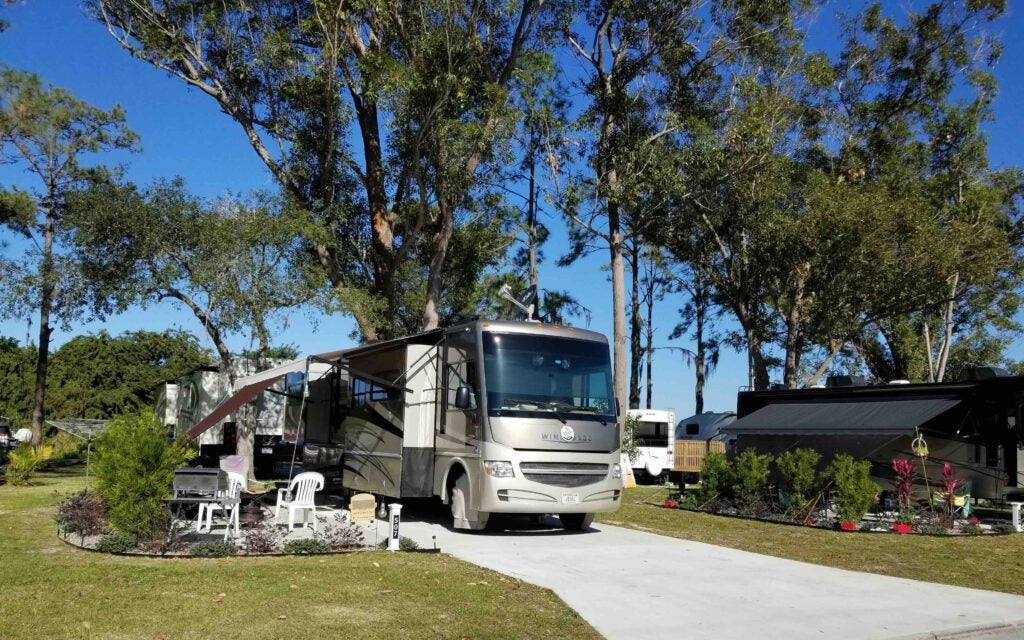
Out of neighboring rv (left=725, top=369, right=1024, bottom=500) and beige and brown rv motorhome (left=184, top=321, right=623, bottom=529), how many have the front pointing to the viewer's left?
0

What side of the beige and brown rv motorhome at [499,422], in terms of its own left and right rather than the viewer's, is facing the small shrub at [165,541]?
right

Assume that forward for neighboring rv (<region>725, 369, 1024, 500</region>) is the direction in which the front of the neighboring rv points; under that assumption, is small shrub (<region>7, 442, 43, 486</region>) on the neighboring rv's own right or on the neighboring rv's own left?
on the neighboring rv's own right

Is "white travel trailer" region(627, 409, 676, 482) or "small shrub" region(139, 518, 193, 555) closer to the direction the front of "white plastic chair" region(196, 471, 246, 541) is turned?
the small shrub

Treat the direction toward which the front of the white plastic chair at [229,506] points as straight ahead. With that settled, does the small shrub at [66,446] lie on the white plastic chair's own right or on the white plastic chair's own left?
on the white plastic chair's own right

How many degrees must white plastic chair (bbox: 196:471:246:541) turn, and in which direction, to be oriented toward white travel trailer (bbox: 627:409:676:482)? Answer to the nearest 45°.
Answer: approximately 180°

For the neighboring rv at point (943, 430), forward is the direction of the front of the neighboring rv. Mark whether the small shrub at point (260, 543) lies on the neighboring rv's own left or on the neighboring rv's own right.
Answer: on the neighboring rv's own right

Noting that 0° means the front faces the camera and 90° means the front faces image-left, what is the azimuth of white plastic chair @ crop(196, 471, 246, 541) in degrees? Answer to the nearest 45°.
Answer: approximately 45°

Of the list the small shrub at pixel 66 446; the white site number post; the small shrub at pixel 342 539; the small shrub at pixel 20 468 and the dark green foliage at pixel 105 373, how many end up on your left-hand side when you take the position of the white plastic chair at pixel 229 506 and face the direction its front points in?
2

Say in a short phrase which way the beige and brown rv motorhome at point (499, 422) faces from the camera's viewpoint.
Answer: facing the viewer and to the right of the viewer

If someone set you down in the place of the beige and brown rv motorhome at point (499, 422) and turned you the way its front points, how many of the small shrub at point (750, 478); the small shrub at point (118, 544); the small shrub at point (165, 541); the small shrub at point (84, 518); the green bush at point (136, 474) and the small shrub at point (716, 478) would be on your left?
2

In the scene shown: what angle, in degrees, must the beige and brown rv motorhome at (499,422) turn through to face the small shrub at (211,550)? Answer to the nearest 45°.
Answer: approximately 90° to its right
